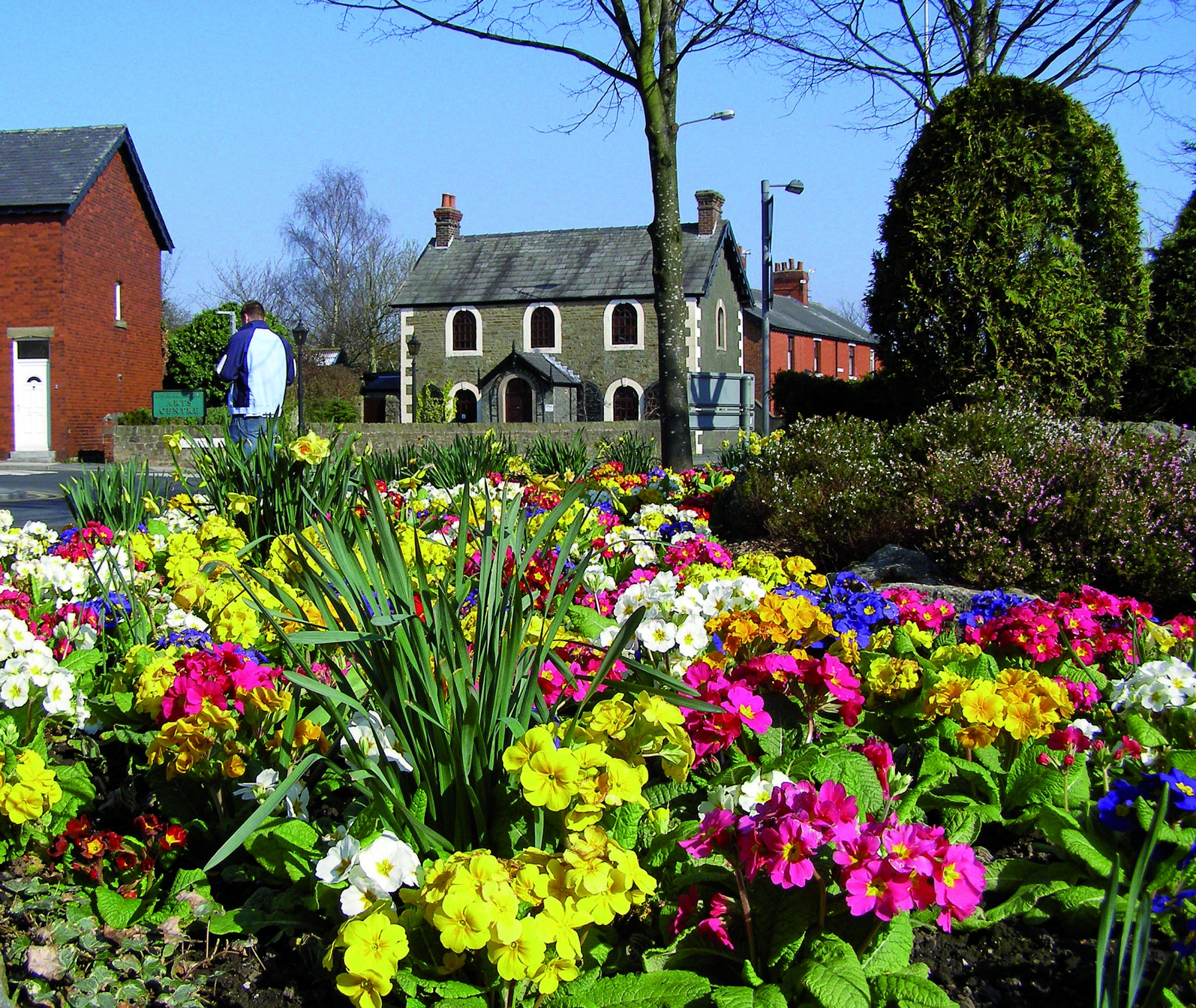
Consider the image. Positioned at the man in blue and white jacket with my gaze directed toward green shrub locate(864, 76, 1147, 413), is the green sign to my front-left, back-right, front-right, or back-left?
back-left

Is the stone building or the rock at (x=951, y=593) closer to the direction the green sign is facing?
the rock

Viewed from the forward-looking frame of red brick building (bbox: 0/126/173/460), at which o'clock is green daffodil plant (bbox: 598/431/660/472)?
The green daffodil plant is roughly at 10 o'clock from the red brick building.

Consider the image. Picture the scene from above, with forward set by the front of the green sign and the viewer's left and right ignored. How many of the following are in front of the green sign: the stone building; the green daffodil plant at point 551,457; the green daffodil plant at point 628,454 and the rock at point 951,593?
3

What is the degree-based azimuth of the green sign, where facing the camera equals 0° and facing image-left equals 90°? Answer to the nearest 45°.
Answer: approximately 0°

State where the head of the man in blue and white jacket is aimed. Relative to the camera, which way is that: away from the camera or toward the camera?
away from the camera

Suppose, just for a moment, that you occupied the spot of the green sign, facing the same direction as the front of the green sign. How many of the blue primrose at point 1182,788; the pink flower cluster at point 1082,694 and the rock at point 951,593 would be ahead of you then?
3

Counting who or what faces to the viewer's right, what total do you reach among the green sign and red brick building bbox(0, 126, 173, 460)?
0

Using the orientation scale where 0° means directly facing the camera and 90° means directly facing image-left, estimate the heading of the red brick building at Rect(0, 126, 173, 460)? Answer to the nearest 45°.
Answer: approximately 45°

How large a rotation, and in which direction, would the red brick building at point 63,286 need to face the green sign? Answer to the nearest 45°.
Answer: approximately 90° to its left

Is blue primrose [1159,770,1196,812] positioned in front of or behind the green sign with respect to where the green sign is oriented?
in front
